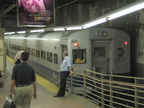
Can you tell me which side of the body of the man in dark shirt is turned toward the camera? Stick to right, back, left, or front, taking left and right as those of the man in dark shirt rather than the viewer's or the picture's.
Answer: back

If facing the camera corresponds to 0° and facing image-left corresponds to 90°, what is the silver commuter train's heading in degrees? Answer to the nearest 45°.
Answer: approximately 315°

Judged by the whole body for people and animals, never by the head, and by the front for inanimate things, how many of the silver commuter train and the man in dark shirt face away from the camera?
1

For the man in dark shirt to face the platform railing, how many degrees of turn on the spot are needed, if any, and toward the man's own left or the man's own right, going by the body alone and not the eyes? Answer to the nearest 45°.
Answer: approximately 45° to the man's own right

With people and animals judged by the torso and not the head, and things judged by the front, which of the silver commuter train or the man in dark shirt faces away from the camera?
the man in dark shirt
